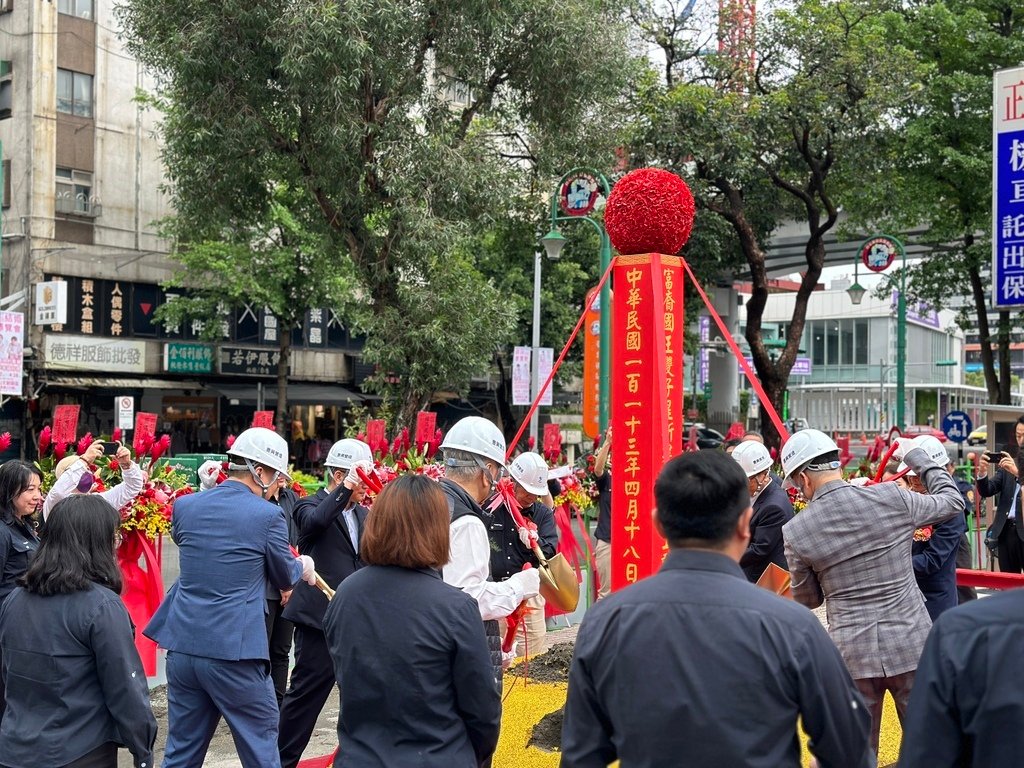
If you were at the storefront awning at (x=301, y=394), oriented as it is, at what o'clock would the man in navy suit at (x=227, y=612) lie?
The man in navy suit is roughly at 12 o'clock from the storefront awning.

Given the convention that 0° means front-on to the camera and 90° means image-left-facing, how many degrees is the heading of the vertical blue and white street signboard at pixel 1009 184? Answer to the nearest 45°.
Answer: approximately 0°

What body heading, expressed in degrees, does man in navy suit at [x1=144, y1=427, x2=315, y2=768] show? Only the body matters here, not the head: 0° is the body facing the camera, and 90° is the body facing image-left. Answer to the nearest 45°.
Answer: approximately 225°

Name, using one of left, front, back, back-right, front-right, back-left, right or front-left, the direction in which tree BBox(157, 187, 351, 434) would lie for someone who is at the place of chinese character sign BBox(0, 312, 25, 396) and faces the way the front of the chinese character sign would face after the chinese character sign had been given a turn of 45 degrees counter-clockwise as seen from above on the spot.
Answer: left

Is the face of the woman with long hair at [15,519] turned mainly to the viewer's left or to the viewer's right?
to the viewer's right

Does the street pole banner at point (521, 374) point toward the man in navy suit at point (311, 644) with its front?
yes

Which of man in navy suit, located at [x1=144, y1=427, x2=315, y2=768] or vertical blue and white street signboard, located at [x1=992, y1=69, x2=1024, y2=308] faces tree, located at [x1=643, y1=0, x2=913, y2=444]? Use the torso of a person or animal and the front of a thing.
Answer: the man in navy suit

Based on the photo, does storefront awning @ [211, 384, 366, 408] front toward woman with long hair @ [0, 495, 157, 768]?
yes

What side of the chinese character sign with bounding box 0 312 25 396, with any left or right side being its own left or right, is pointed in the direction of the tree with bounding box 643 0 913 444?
left

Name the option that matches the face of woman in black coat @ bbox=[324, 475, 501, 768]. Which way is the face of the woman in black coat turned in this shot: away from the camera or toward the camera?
away from the camera

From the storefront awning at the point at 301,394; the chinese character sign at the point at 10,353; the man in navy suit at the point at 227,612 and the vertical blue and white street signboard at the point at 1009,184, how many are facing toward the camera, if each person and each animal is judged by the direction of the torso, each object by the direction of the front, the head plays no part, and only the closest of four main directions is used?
3

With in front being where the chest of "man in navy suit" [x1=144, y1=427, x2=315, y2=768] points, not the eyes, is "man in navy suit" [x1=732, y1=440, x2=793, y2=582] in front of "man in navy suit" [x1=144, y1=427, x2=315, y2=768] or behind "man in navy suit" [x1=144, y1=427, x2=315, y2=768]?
in front

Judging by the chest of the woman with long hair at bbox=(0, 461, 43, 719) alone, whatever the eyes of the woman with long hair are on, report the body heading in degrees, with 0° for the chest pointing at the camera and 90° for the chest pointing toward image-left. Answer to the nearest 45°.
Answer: approximately 315°
